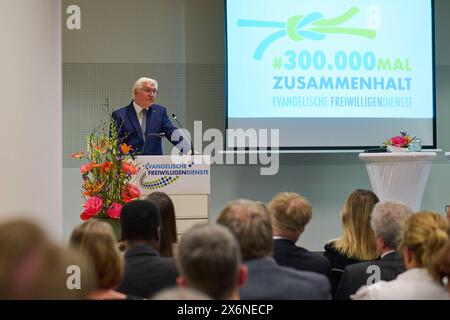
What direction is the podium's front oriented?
toward the camera

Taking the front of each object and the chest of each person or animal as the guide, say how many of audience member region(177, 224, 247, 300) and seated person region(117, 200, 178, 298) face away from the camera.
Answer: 2

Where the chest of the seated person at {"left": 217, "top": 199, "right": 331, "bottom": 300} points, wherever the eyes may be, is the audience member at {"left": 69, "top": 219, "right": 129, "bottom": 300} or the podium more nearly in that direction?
the podium

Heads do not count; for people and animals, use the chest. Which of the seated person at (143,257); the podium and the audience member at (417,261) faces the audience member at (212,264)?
the podium

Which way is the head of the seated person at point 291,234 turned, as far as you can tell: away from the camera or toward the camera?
away from the camera

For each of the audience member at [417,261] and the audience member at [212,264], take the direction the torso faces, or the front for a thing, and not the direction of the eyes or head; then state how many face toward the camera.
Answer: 0

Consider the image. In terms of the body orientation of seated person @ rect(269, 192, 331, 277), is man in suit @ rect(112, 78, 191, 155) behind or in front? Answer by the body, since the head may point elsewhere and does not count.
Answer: in front

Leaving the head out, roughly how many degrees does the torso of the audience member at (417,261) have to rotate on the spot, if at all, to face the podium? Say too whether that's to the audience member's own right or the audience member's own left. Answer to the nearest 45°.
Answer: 0° — they already face it

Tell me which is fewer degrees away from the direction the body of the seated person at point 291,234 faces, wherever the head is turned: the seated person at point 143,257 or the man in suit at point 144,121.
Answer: the man in suit

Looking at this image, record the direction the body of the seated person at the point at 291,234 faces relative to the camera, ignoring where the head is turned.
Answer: away from the camera

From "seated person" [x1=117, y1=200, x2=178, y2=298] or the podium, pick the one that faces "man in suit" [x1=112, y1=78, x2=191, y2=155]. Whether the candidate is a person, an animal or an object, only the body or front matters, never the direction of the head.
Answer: the seated person

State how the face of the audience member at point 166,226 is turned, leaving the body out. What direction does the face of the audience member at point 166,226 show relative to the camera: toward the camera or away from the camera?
away from the camera

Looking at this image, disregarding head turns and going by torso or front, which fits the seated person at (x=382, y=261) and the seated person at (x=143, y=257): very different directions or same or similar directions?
same or similar directions

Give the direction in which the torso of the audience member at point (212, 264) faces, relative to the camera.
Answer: away from the camera

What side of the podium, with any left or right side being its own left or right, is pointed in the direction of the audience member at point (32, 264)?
front

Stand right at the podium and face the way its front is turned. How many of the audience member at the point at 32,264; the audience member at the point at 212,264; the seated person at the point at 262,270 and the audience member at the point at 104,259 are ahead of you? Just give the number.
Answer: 4

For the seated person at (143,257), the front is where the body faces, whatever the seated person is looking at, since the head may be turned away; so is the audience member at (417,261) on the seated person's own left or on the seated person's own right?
on the seated person's own right

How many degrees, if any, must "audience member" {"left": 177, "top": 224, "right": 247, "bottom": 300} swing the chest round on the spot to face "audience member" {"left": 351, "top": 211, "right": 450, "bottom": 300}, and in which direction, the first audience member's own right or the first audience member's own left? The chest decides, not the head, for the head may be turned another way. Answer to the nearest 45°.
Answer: approximately 45° to the first audience member's own right
